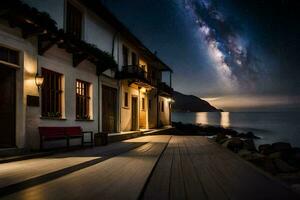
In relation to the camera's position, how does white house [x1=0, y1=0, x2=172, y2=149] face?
facing the viewer and to the right of the viewer

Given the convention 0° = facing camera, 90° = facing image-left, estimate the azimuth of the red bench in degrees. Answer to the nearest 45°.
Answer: approximately 315°
